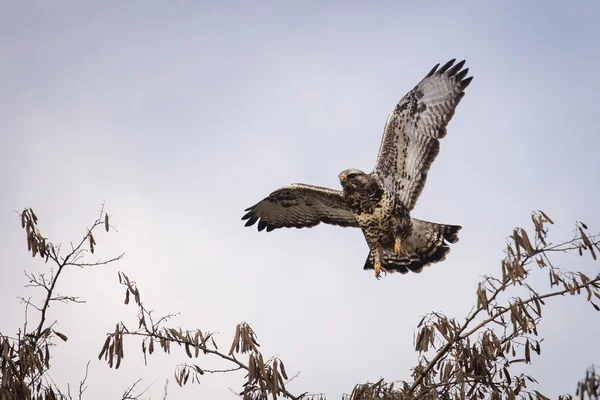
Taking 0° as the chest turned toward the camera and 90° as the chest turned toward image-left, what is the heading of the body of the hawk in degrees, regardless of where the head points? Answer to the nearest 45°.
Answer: approximately 45°
